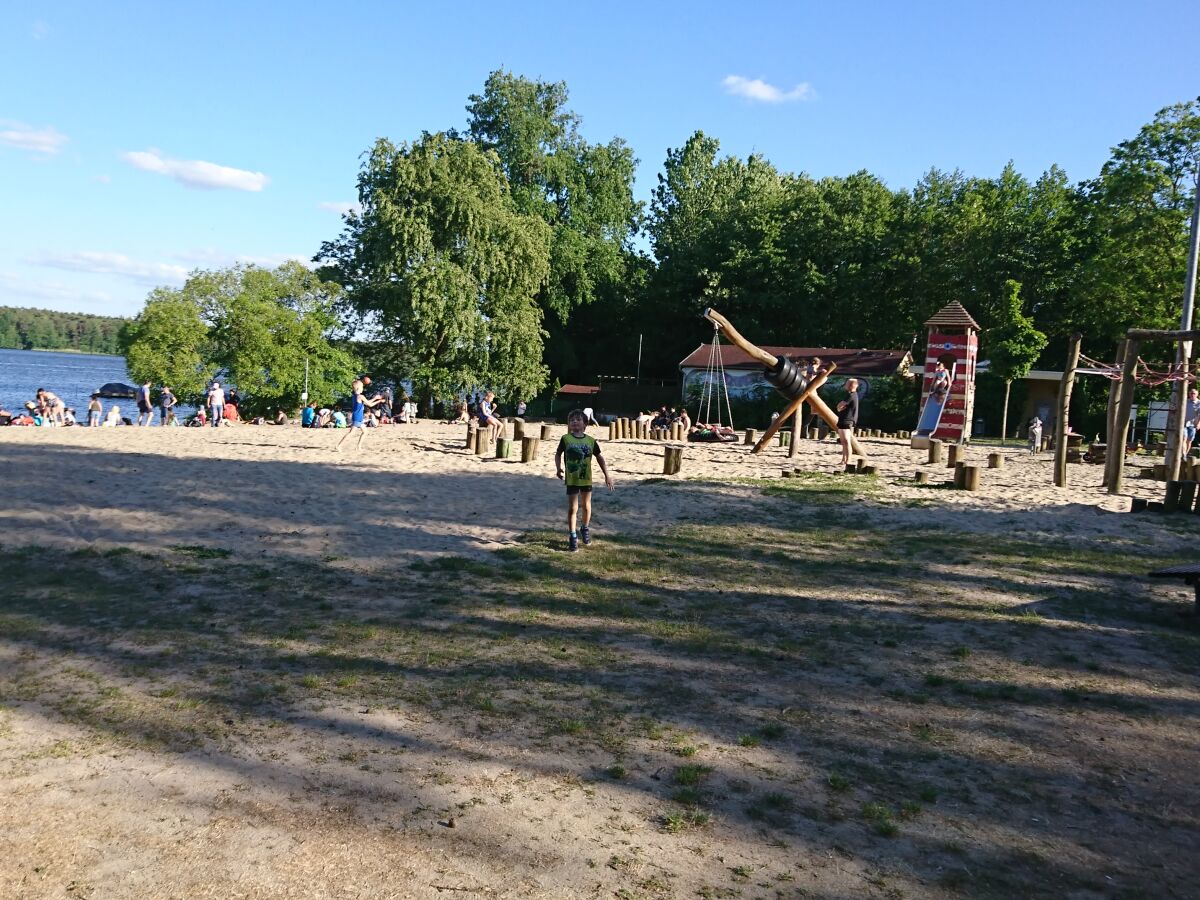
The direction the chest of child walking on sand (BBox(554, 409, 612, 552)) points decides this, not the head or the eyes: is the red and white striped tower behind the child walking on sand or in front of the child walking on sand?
behind

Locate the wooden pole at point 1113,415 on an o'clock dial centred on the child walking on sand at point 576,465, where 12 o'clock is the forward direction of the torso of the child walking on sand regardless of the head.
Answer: The wooden pole is roughly at 8 o'clock from the child walking on sand.

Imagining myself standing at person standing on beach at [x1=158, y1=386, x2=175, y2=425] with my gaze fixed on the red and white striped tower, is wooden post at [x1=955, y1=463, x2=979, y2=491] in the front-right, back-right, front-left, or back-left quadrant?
front-right

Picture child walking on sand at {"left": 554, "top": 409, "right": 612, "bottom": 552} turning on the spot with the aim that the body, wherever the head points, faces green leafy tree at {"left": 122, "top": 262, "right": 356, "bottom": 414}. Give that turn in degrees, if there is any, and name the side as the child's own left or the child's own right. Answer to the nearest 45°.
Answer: approximately 135° to the child's own right

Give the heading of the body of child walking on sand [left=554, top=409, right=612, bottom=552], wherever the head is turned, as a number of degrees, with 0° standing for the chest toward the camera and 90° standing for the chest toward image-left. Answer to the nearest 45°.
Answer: approximately 0°

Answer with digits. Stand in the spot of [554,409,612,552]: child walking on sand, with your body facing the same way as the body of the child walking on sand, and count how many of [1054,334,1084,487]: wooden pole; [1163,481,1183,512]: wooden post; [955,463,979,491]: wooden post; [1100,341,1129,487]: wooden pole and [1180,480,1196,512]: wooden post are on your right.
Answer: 0

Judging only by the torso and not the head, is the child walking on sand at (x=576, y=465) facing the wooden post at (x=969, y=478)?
no

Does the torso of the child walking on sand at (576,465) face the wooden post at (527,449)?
no

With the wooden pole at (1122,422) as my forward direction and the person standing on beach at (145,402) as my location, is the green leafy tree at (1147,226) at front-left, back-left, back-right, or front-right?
front-left

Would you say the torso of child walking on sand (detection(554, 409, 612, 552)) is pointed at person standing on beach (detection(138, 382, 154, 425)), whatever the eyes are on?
no

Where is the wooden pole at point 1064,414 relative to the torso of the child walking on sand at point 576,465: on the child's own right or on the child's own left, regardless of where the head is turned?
on the child's own left

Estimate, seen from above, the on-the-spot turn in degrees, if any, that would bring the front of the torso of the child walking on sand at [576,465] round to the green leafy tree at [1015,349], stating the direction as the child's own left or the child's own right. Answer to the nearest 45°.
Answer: approximately 135° to the child's own left

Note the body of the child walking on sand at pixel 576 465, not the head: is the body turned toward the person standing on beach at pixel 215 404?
no

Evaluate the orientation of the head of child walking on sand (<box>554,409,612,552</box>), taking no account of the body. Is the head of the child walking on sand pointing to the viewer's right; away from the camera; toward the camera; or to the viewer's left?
toward the camera

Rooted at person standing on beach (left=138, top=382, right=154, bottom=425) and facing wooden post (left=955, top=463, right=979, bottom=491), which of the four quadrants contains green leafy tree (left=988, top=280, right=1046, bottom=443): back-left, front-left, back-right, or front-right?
front-left
